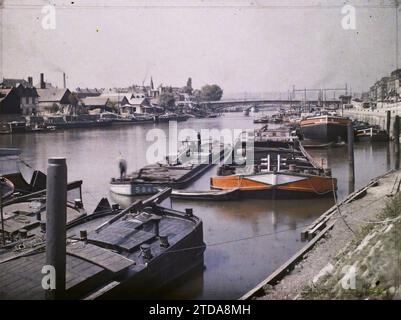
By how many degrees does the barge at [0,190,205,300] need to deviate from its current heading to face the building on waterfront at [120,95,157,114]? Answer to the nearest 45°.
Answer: approximately 45° to its left

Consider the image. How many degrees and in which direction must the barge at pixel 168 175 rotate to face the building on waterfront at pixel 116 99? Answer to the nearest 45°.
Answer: approximately 135° to its right

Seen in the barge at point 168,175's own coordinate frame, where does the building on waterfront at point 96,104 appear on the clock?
The building on waterfront is roughly at 4 o'clock from the barge.

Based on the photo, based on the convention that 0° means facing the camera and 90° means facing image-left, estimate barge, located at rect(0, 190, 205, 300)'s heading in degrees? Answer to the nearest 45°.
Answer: approximately 225°
